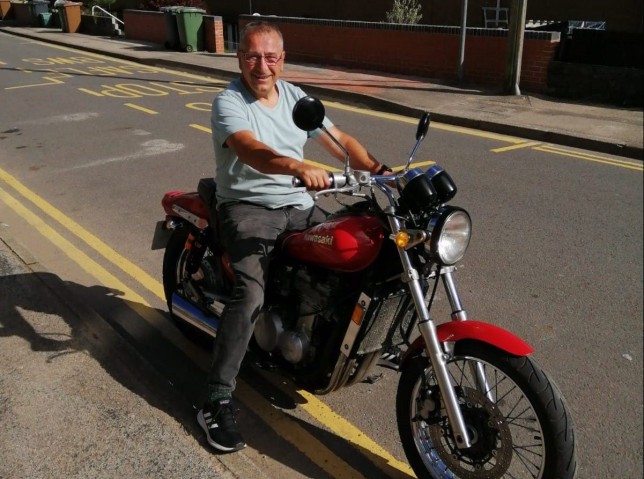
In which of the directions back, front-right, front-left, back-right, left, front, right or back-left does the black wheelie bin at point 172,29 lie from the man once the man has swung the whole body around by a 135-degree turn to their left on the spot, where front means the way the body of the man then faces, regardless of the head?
front

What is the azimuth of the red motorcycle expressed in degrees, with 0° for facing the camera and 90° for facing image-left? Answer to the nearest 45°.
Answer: approximately 315°

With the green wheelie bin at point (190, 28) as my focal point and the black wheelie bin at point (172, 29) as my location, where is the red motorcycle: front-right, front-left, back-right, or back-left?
front-right

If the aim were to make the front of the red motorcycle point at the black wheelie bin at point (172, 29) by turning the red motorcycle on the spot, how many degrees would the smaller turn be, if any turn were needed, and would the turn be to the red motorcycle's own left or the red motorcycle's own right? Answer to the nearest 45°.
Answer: approximately 135° to the red motorcycle's own left

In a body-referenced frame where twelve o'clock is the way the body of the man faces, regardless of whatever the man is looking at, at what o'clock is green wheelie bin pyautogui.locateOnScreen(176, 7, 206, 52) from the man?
The green wheelie bin is roughly at 7 o'clock from the man.

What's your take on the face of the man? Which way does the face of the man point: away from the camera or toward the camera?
toward the camera

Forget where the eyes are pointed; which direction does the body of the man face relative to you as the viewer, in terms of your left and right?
facing the viewer and to the right of the viewer

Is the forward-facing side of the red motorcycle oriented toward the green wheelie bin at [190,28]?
no
